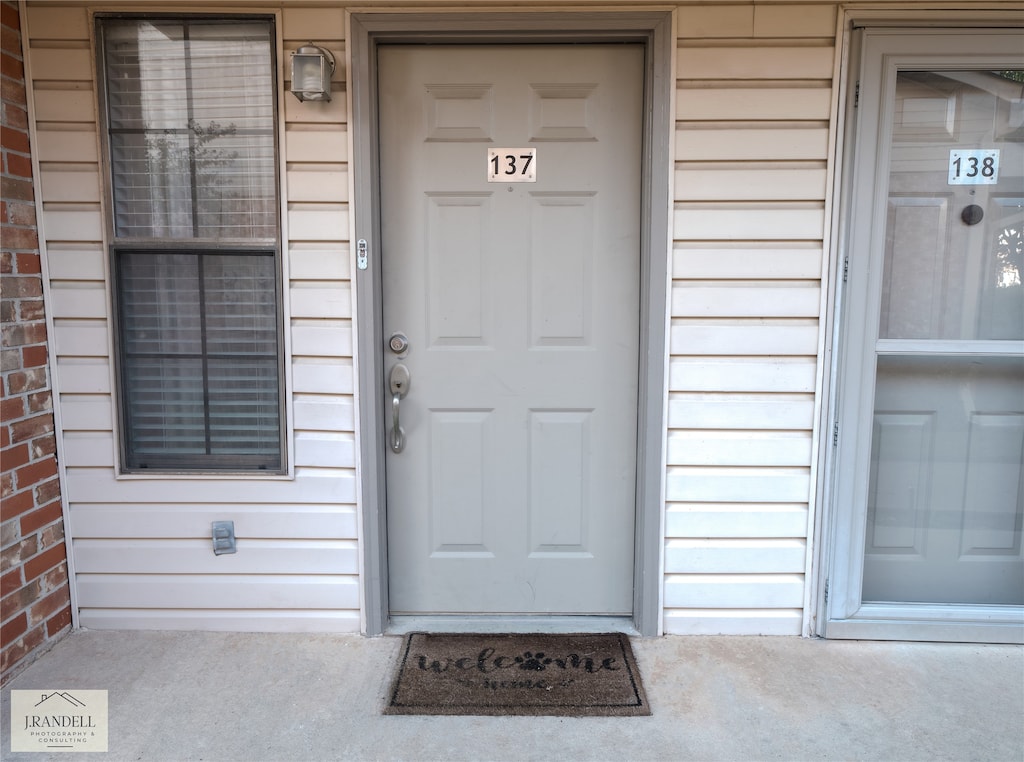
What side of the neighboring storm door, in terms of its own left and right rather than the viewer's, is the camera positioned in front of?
front

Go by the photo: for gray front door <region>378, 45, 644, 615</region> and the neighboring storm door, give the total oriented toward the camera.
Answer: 2

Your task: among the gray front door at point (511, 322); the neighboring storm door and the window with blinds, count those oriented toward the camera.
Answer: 3

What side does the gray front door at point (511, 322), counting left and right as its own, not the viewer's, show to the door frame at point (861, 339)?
left

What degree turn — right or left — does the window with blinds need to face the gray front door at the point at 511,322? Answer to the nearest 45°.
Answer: approximately 90° to its left

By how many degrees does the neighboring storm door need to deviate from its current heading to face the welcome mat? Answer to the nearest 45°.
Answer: approximately 45° to its right

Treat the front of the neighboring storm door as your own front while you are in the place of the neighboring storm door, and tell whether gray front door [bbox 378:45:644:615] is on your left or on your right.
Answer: on your right

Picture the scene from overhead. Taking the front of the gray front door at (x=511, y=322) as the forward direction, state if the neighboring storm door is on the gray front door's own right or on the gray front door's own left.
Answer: on the gray front door's own left

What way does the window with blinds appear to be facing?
toward the camera

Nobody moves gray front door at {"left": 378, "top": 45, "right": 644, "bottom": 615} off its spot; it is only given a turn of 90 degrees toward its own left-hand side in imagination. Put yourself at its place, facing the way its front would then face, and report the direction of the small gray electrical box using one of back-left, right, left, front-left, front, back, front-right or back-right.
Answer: back
